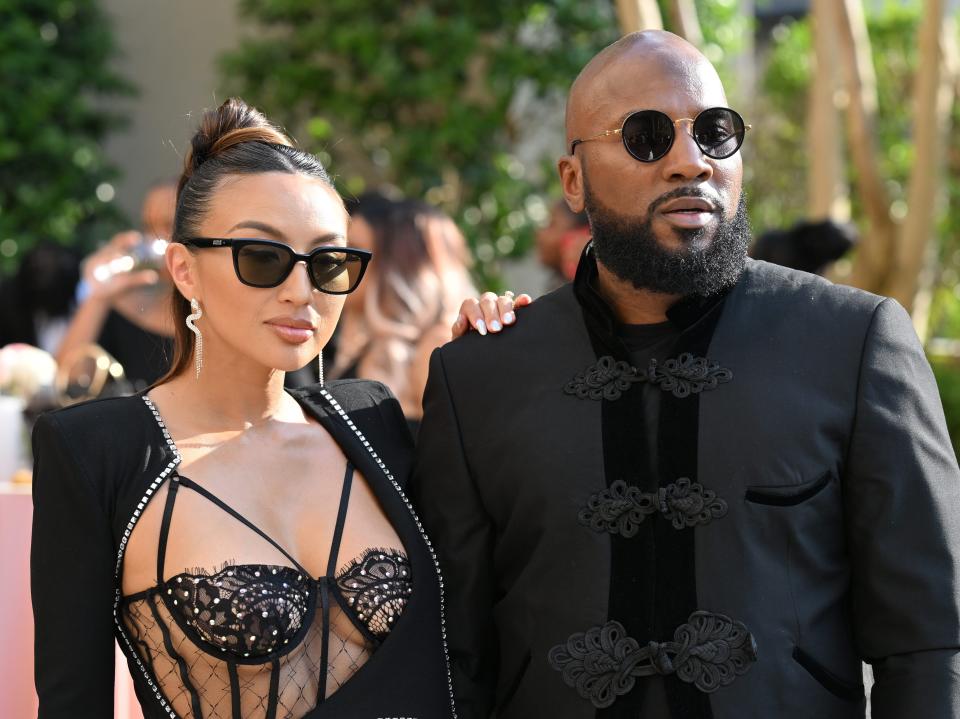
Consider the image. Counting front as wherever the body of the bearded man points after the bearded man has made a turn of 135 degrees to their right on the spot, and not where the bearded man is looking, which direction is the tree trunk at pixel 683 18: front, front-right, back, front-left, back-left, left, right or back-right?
front-right

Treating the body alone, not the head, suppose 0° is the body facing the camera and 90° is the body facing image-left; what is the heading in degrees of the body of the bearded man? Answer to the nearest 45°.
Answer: approximately 0°

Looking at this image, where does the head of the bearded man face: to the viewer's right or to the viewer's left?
to the viewer's right

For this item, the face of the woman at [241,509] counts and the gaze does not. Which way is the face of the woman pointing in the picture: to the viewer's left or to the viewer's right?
to the viewer's right

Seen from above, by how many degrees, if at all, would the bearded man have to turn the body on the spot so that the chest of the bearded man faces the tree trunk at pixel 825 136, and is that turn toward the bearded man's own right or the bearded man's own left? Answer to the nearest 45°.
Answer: approximately 180°

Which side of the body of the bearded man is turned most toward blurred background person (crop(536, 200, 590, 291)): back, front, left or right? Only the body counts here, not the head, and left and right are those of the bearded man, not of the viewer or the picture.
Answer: back

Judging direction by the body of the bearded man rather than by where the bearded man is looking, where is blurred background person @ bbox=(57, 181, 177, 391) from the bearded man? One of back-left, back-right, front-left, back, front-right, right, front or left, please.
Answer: back-right

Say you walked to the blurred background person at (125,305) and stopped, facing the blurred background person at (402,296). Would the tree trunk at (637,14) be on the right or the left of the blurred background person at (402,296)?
left

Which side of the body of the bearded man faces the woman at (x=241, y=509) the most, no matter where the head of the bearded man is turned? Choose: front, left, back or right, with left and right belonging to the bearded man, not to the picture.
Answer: right

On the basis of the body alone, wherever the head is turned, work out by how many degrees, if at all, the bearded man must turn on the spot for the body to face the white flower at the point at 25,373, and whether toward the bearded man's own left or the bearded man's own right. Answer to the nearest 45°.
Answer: approximately 135° to the bearded man's own right

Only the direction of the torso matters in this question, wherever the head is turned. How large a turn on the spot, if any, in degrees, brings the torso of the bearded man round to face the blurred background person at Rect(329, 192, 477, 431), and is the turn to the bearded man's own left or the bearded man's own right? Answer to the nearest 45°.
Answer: approximately 135° to the bearded man's own right

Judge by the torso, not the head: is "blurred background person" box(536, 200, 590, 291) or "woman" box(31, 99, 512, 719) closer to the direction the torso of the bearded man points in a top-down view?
the woman

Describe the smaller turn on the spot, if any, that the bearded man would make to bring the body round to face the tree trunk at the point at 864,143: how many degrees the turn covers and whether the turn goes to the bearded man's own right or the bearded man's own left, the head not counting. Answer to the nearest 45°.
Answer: approximately 180°

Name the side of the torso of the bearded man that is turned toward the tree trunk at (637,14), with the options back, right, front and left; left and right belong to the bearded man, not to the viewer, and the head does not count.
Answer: back

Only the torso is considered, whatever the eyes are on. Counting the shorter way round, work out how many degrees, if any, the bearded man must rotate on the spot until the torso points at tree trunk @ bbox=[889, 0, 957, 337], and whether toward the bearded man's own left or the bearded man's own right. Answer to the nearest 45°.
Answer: approximately 180°
